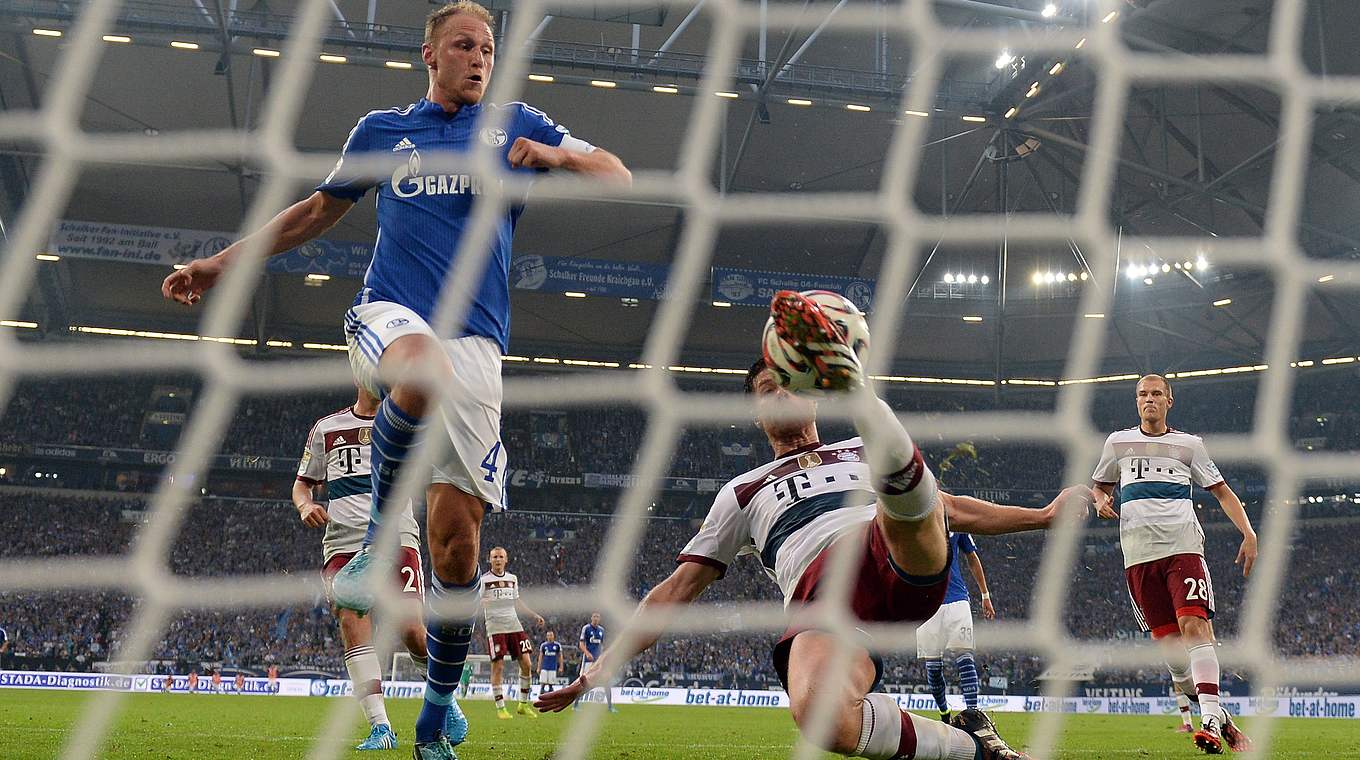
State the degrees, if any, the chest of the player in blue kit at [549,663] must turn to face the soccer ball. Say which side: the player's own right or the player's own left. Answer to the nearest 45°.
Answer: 0° — they already face it

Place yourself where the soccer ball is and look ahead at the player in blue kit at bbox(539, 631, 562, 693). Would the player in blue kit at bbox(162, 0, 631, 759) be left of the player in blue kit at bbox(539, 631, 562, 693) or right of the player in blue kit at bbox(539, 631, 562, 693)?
left

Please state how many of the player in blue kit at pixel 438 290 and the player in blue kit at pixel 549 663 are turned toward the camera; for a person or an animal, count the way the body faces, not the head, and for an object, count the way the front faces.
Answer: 2

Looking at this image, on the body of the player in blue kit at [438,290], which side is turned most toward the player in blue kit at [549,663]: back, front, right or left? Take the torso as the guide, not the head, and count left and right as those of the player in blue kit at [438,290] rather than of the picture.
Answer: back

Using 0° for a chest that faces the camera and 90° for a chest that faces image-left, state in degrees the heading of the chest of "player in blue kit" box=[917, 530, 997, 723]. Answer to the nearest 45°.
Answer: approximately 45°

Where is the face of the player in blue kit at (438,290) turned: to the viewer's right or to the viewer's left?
to the viewer's right

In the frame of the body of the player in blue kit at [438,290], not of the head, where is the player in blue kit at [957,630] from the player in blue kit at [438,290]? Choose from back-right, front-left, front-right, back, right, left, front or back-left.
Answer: back-left

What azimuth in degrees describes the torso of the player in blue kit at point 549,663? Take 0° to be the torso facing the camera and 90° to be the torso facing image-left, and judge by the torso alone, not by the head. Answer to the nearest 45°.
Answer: approximately 0°

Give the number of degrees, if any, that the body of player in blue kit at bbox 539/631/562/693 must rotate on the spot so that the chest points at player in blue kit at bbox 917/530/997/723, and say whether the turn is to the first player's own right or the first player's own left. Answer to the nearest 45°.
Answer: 0° — they already face them

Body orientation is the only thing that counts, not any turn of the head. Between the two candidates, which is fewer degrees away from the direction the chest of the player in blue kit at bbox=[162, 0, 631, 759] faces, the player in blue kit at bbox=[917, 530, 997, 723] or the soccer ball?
the soccer ball
